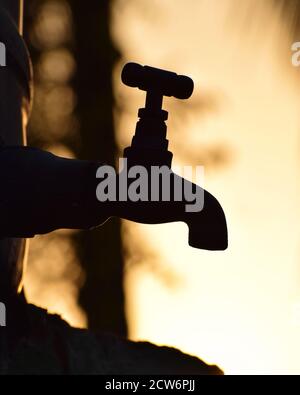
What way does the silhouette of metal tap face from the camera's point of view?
to the viewer's right

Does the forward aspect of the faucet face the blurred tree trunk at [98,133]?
no

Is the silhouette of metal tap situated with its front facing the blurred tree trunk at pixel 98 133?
no
